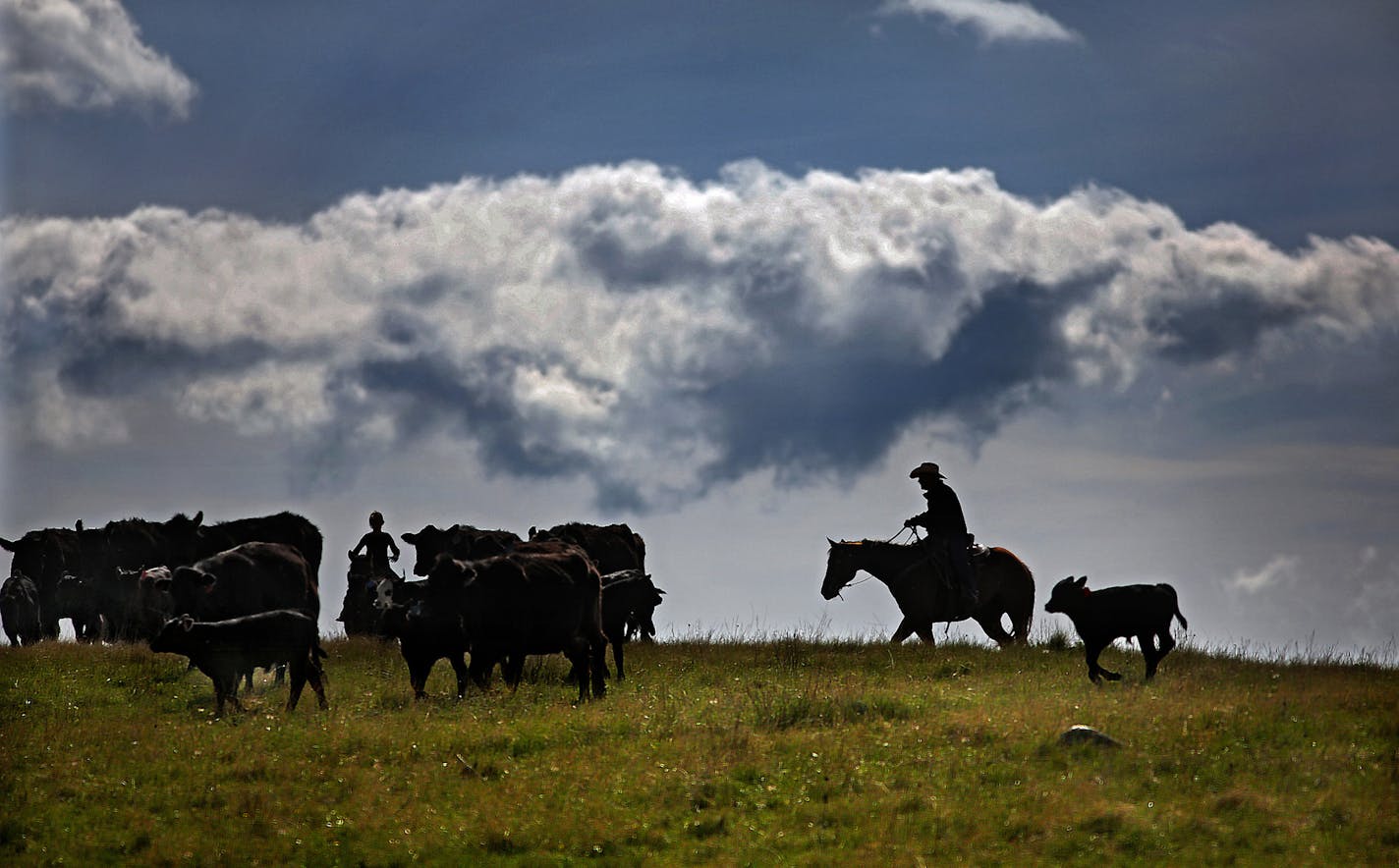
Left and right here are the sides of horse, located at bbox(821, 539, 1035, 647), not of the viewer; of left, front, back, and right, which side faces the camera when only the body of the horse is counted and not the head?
left

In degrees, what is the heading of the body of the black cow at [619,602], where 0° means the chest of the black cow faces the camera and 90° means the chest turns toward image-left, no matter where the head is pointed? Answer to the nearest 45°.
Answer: approximately 270°

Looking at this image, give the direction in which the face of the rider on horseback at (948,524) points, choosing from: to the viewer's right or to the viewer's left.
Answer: to the viewer's left

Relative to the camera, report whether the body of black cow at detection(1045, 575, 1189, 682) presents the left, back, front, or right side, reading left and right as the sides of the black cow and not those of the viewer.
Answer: left

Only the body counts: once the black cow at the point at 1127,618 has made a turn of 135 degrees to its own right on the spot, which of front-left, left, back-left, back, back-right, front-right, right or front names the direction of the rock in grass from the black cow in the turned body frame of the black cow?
back-right

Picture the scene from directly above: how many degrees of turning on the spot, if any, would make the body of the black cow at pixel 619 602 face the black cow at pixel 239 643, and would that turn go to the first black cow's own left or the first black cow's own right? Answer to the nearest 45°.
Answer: approximately 135° to the first black cow's own right

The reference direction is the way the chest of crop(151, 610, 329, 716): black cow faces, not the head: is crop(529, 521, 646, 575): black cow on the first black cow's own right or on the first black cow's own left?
on the first black cow's own right

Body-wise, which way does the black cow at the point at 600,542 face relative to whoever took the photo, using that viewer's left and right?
facing to the left of the viewer

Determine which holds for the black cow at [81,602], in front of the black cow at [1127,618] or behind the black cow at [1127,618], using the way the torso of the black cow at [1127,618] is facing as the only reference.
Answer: in front

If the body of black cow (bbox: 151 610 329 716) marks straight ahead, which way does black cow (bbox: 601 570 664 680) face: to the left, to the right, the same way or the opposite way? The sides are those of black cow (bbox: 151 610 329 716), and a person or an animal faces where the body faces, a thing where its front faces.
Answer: the opposite way

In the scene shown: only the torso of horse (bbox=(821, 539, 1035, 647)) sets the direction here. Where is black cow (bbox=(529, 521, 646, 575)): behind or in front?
in front

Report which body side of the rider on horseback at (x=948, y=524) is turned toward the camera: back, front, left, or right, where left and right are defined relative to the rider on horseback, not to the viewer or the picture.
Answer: left

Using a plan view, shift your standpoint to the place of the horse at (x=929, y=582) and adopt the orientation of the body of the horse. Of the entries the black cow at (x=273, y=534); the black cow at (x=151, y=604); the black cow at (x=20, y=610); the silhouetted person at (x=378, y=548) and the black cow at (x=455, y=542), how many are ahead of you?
5

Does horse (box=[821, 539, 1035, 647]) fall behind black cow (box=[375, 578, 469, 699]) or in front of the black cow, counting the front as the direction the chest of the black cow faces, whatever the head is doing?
behind

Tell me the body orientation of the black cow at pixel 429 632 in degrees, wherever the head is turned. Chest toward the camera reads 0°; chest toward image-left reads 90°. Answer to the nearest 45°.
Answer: approximately 45°
